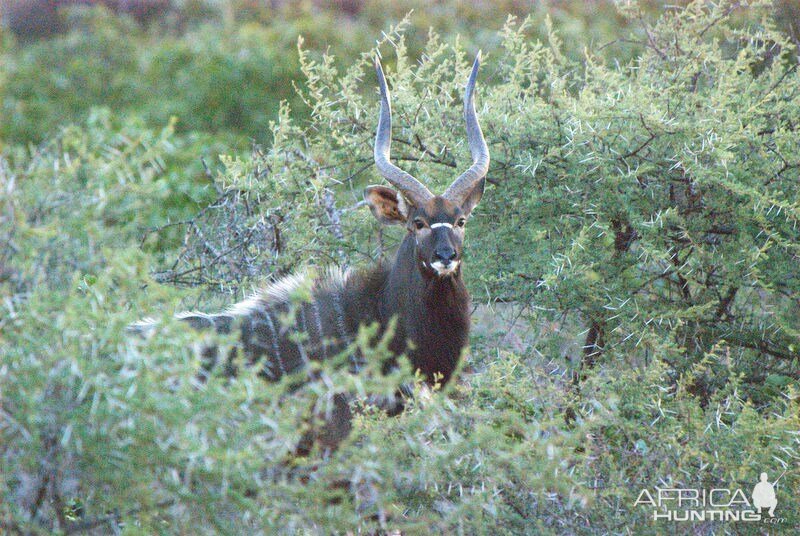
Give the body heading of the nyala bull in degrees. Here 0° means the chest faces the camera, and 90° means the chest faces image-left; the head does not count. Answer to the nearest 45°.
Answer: approximately 315°
